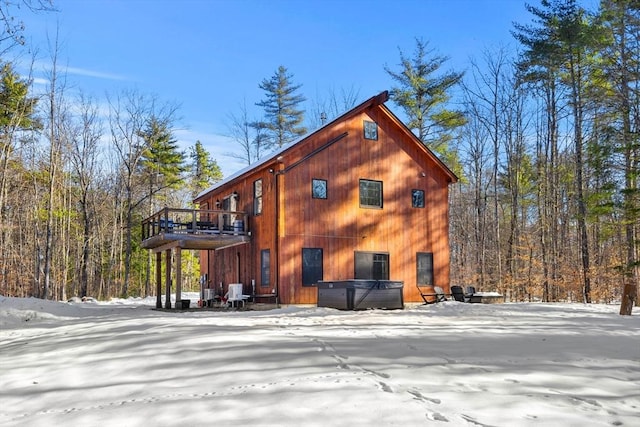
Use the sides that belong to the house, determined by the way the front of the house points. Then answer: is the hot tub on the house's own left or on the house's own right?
on the house's own left

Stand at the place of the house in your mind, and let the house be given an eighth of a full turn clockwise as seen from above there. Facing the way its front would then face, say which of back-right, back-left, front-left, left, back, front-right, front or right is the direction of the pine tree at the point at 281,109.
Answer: back-right

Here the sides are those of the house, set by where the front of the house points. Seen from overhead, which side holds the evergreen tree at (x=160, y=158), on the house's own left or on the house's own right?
on the house's own right
